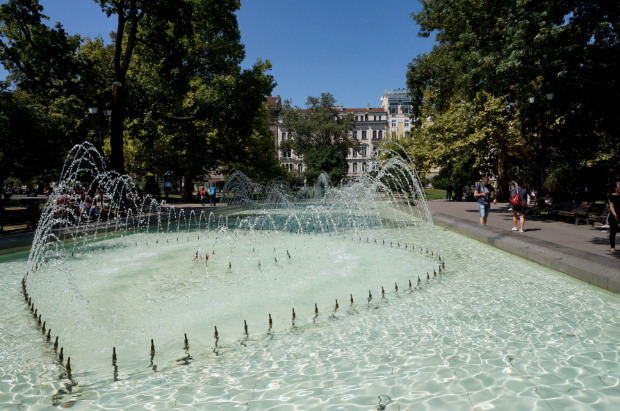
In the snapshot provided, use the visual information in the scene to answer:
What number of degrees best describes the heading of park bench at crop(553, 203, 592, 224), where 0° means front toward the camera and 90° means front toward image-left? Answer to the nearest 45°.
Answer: approximately 45°

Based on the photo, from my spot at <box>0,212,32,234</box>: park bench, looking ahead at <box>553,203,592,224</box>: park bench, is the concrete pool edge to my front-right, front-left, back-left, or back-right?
front-right

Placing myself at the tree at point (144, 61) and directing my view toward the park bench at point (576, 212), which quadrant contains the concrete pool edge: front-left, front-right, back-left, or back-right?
front-right

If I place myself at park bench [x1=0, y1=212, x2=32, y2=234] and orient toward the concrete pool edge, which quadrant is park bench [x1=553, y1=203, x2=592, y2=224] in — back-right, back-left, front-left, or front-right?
front-left

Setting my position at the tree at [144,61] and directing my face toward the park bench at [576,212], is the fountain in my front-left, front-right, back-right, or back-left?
front-right

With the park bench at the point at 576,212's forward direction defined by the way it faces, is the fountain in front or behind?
in front

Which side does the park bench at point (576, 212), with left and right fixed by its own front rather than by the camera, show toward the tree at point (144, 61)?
front

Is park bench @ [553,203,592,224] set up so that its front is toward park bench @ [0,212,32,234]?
yes
